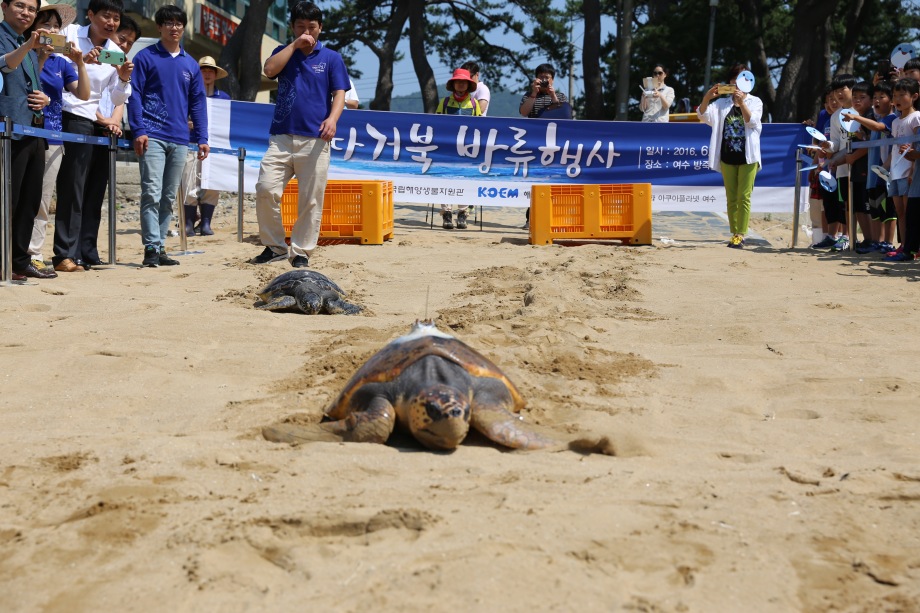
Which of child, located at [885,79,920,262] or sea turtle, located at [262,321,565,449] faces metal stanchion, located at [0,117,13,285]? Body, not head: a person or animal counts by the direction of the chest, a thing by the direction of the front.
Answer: the child

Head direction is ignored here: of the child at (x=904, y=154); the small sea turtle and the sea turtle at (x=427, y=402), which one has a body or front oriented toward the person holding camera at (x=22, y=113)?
the child

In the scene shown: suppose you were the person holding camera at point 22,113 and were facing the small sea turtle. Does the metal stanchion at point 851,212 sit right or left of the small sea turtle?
left

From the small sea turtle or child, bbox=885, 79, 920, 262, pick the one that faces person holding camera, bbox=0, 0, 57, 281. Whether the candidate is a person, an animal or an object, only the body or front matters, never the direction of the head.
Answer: the child

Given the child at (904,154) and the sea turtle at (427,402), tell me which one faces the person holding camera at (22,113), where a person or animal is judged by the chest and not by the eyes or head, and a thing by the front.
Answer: the child

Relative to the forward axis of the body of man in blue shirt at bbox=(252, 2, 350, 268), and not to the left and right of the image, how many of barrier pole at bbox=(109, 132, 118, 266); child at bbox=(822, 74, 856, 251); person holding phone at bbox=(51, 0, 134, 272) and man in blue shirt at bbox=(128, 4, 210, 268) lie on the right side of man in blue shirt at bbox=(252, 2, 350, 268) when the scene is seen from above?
3

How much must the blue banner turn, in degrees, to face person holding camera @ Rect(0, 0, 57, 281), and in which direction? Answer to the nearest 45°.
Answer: approximately 45° to its right

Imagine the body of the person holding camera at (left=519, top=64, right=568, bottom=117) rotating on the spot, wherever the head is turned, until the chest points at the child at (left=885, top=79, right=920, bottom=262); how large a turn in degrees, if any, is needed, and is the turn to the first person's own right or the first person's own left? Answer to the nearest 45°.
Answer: approximately 45° to the first person's own left

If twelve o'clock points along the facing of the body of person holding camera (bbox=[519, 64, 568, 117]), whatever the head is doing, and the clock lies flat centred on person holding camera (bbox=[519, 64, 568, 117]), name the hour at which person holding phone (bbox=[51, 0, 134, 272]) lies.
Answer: person holding phone (bbox=[51, 0, 134, 272]) is roughly at 1 o'clock from person holding camera (bbox=[519, 64, 568, 117]).

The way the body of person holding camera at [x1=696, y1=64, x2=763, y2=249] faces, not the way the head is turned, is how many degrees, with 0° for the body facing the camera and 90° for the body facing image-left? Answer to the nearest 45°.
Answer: approximately 0°
